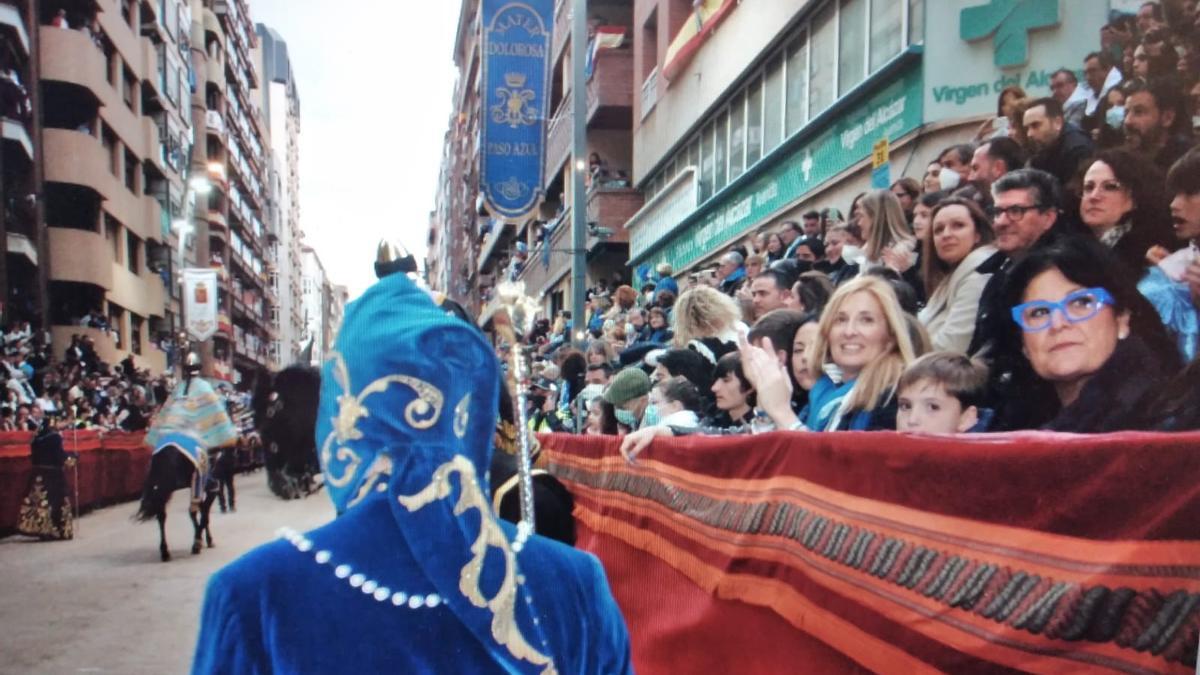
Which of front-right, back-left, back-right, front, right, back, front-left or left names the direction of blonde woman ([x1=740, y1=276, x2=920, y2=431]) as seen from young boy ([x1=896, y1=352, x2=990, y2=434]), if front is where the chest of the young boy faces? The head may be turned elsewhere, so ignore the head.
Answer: right

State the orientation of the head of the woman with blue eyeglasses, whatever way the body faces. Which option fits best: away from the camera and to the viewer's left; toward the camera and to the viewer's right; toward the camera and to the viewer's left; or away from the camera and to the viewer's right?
toward the camera and to the viewer's left

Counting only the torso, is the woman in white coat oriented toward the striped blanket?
no

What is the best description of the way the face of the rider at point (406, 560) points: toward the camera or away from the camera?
away from the camera

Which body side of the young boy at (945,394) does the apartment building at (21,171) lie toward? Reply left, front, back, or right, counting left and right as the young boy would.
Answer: right

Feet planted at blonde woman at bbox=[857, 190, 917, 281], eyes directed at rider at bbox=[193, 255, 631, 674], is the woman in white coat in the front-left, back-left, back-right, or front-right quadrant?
front-left

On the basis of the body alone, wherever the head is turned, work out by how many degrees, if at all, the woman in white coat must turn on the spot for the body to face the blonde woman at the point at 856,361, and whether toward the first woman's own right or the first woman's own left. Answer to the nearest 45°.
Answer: approximately 45° to the first woman's own left

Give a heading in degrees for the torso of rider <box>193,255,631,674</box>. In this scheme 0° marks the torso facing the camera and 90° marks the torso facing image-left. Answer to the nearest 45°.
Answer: approximately 180°

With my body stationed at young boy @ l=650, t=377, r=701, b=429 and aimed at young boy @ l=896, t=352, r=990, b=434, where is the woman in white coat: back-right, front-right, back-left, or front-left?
front-left

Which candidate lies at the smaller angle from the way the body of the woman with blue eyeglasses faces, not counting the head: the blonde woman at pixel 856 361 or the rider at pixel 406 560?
the rider

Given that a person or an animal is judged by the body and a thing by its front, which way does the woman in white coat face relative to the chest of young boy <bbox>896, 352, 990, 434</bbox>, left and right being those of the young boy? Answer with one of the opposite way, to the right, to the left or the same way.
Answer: the same way

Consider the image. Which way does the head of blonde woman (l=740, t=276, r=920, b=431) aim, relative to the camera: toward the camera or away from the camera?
toward the camera

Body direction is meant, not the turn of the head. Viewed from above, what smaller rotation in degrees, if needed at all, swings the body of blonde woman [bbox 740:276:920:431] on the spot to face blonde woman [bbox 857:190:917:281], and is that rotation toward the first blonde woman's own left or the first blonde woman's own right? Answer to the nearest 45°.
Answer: approximately 135° to the first blonde woman's own right

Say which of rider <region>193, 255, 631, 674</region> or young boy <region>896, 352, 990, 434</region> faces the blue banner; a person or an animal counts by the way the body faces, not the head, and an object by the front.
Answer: the rider

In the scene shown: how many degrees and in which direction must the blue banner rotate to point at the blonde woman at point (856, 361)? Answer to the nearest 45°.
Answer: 0° — it already faces them

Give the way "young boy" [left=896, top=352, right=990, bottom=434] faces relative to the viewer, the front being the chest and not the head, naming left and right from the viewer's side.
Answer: facing the viewer and to the left of the viewer

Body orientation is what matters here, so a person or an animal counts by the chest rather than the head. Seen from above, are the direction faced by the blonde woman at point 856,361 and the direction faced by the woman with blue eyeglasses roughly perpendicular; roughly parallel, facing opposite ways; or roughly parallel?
roughly parallel

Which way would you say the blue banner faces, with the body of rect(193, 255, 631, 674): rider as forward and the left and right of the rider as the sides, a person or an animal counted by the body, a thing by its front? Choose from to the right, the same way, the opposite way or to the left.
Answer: the opposite way
